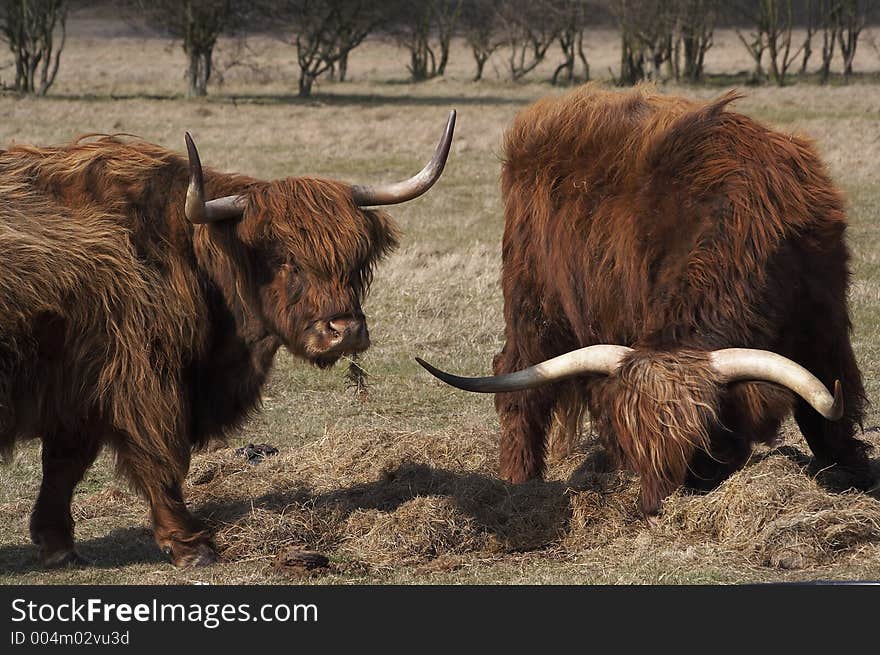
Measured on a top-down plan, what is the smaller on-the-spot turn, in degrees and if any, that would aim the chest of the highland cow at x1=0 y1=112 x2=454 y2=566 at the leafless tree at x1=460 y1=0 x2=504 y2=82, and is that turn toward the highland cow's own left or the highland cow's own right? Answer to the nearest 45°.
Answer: approximately 135° to the highland cow's own left

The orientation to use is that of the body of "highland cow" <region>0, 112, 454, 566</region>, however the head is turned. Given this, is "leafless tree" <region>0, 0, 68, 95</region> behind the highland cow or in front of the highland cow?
behind

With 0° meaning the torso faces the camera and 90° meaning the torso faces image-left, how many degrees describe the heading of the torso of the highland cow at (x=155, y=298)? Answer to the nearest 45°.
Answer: approximately 315°

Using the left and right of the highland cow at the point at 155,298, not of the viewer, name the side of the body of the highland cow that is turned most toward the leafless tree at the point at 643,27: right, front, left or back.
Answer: left

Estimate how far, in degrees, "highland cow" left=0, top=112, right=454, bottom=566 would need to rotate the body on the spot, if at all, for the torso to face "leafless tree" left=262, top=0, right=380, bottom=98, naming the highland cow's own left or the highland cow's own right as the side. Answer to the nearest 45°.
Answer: approximately 135° to the highland cow's own left

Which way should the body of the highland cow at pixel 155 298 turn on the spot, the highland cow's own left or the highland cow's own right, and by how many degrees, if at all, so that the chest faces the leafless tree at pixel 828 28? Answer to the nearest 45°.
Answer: approximately 90° to the highland cow's own left

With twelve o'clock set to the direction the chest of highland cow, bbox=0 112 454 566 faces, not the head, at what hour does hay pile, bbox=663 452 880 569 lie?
The hay pile is roughly at 11 o'clock from the highland cow.

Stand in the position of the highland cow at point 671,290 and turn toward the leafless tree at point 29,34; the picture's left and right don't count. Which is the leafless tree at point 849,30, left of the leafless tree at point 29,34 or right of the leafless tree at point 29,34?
right

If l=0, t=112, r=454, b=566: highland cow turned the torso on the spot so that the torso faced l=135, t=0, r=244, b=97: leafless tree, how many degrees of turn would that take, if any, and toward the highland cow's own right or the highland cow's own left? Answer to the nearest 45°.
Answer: approximately 135° to the highland cow's own left

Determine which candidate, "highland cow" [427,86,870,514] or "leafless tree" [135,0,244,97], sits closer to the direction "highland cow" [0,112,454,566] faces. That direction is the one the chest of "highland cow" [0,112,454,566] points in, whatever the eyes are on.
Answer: the highland cow

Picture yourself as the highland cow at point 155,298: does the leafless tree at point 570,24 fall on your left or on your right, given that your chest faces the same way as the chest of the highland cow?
on your left

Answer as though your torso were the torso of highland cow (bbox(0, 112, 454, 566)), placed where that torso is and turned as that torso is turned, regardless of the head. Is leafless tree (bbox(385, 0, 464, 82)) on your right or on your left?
on your left
